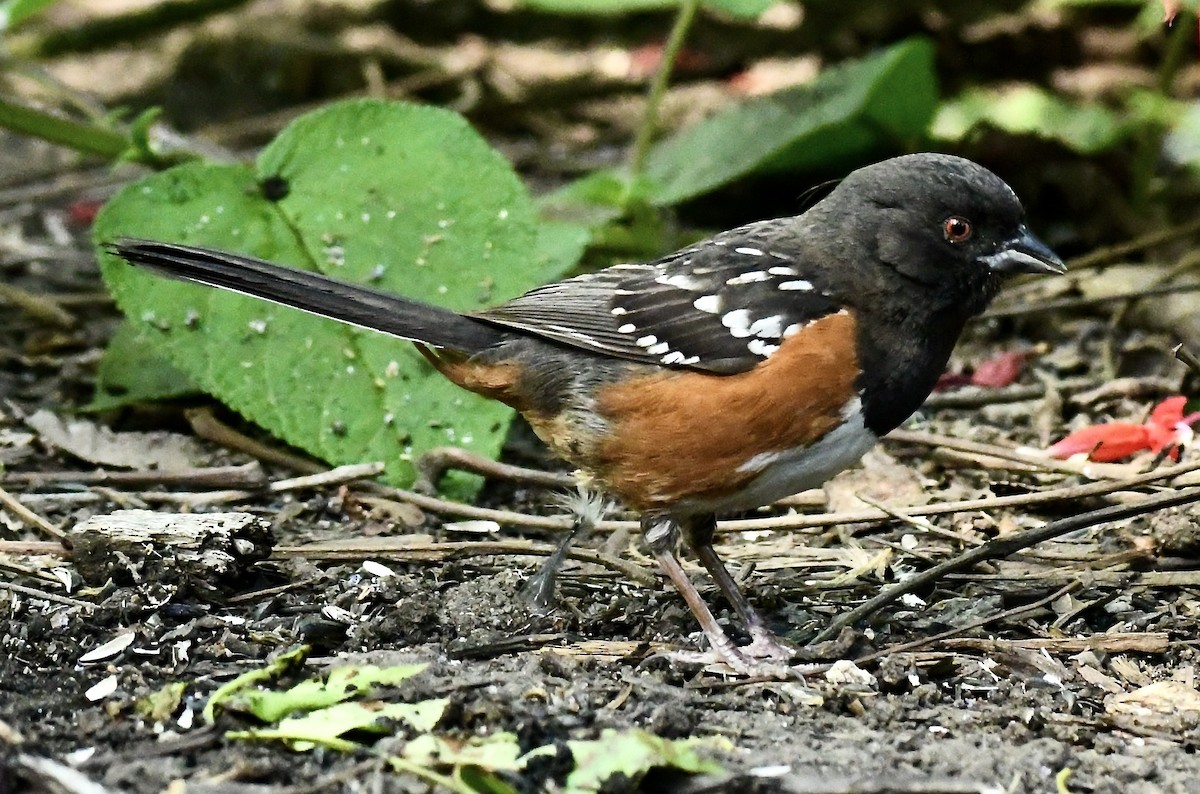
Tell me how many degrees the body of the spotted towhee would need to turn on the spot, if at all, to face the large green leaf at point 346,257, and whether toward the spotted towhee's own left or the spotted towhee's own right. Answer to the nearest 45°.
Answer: approximately 135° to the spotted towhee's own left

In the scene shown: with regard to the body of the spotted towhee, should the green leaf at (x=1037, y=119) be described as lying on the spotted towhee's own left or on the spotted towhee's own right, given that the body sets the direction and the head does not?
on the spotted towhee's own left

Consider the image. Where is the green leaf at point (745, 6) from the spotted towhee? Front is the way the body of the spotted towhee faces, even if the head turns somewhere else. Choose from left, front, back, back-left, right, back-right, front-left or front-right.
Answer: left

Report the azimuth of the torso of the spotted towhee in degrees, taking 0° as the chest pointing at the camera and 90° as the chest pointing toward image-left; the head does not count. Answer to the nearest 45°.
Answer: approximately 270°

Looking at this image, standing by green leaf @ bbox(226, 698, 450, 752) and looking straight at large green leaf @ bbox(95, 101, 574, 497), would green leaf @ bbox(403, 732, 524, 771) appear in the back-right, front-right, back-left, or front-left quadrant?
back-right

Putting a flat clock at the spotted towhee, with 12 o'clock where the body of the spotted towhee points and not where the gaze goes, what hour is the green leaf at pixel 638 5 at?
The green leaf is roughly at 9 o'clock from the spotted towhee.

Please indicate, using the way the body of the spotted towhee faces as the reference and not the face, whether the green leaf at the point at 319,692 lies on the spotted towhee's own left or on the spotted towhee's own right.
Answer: on the spotted towhee's own right

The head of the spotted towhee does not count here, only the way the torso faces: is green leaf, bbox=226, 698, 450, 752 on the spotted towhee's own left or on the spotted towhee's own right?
on the spotted towhee's own right

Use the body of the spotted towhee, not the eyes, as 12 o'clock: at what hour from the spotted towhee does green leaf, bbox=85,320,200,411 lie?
The green leaf is roughly at 7 o'clock from the spotted towhee.

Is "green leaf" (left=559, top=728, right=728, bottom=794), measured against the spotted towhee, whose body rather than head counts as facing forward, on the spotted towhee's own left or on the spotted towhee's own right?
on the spotted towhee's own right

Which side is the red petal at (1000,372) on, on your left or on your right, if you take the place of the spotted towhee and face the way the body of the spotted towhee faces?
on your left
